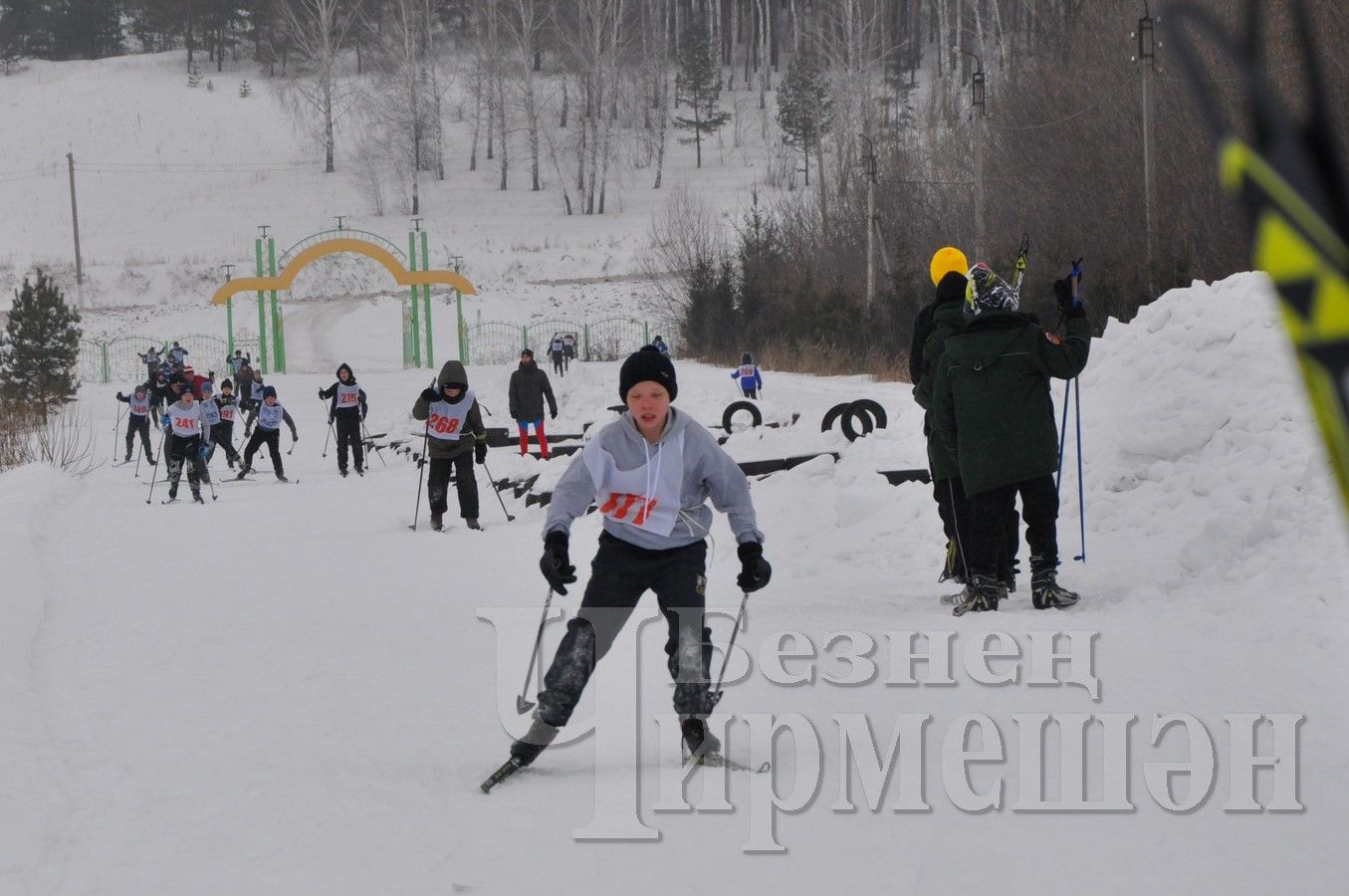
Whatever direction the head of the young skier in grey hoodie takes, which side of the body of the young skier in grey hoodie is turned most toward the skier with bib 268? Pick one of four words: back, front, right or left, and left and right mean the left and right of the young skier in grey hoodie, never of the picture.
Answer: back

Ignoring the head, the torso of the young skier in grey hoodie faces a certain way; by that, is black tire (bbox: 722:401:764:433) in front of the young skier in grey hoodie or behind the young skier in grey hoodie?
behind

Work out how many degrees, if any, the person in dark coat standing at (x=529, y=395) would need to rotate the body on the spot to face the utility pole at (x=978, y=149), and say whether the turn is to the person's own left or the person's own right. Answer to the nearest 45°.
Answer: approximately 135° to the person's own left

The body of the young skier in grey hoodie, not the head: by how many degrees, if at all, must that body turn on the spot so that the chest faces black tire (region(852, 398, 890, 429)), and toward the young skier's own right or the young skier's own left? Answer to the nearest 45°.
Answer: approximately 180°

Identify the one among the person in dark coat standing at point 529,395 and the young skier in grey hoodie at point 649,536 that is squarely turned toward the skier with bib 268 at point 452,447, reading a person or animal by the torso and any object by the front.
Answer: the person in dark coat standing

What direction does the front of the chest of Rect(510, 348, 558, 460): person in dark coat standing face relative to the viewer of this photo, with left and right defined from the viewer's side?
facing the viewer

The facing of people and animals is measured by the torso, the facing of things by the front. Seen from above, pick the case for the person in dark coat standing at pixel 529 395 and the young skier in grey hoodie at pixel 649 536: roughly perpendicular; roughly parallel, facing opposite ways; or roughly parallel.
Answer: roughly parallel

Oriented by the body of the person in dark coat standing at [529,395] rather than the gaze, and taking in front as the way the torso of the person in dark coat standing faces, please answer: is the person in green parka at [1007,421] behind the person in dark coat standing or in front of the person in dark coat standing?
in front

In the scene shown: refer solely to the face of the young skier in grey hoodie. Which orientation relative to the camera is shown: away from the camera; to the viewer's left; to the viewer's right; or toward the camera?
toward the camera

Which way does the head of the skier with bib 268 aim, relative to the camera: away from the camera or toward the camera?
toward the camera
